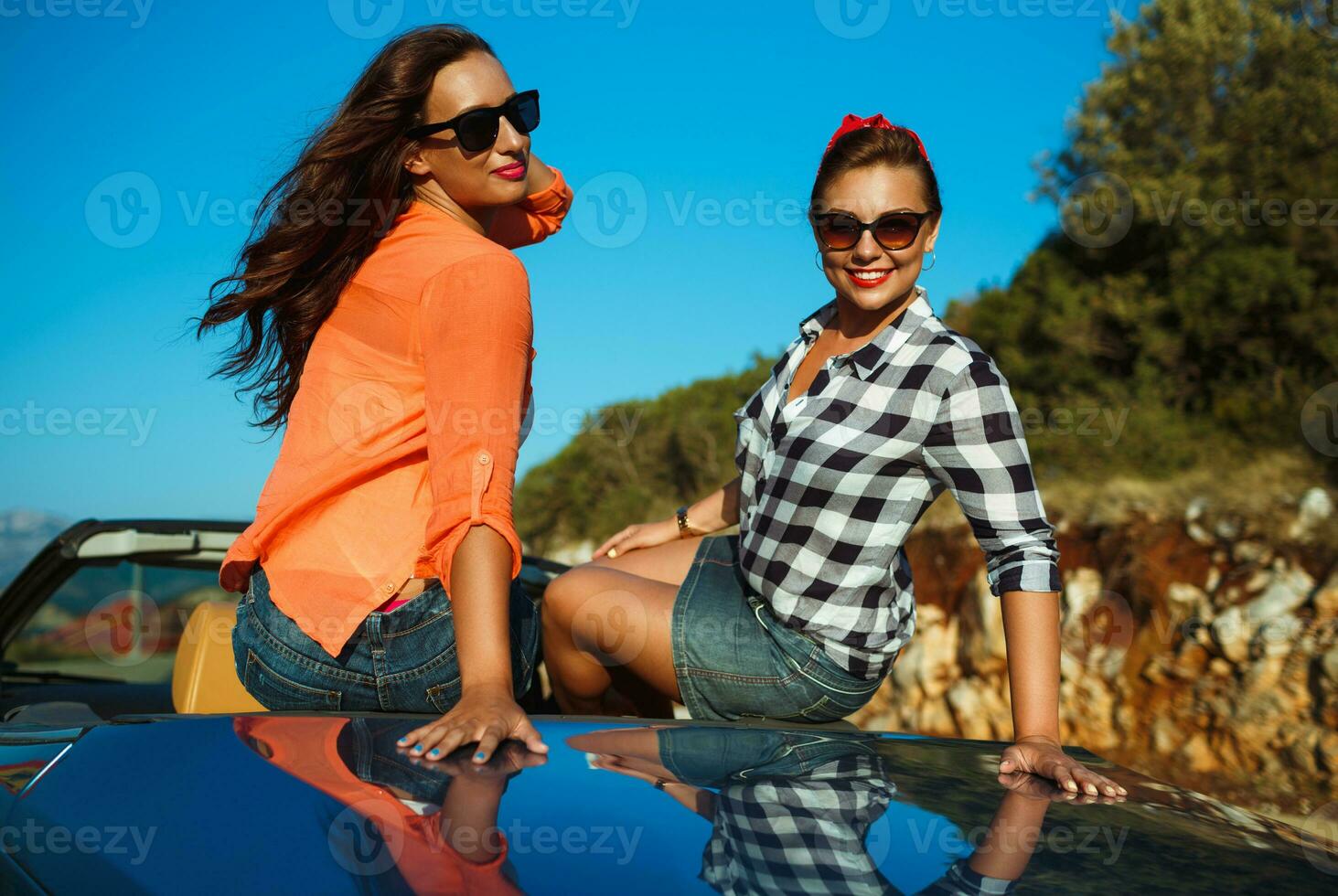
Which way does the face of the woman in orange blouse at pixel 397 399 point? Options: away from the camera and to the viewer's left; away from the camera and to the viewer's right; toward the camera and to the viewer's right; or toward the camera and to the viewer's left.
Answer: toward the camera and to the viewer's right

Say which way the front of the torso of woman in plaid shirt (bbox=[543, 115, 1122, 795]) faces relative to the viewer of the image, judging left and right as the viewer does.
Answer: facing the viewer and to the left of the viewer
